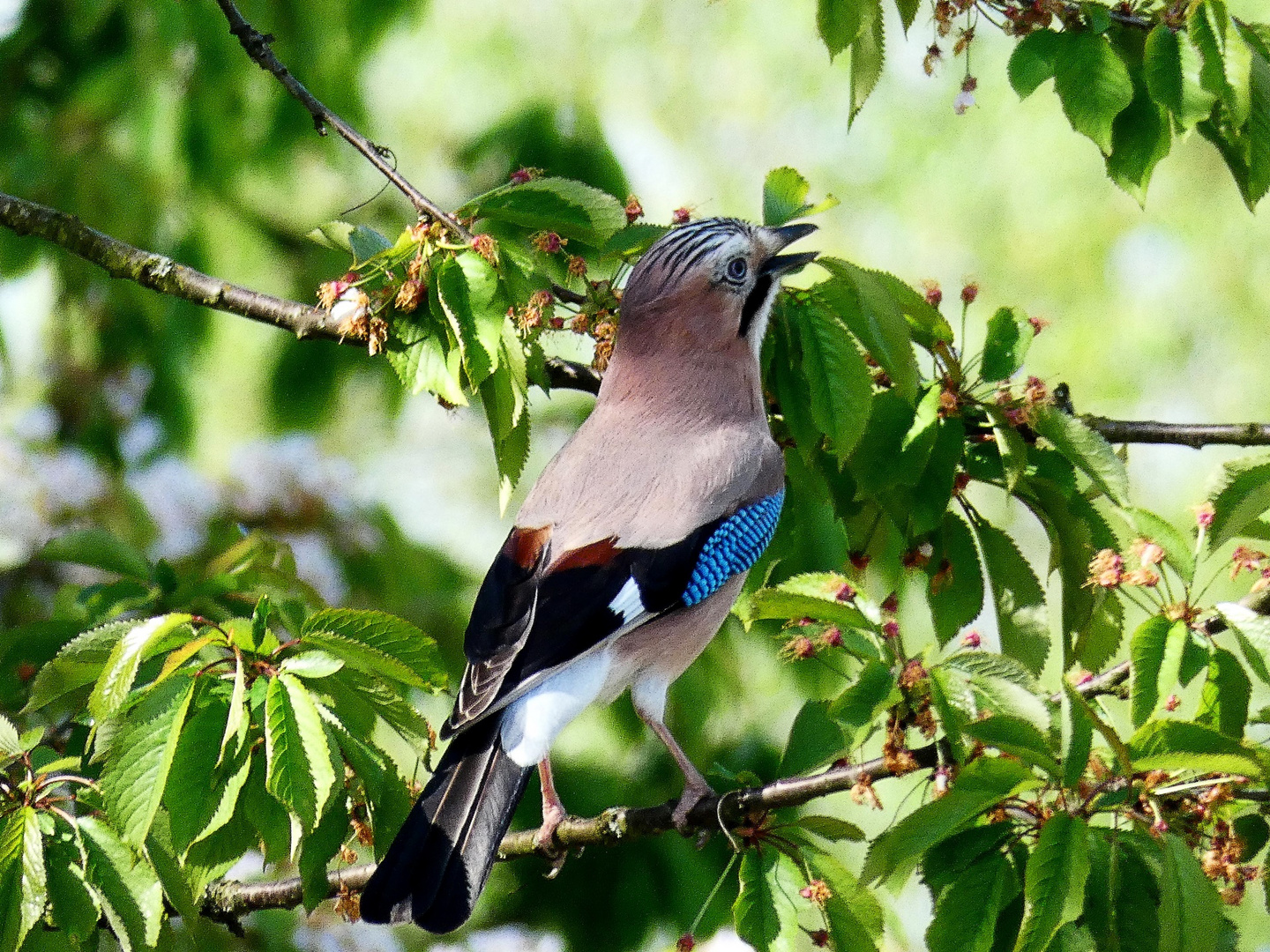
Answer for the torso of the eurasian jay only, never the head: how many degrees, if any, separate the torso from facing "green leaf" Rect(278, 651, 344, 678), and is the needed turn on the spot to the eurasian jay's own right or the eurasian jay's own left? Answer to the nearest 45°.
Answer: approximately 180°

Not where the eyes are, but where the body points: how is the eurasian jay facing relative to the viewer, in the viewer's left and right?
facing away from the viewer and to the right of the viewer

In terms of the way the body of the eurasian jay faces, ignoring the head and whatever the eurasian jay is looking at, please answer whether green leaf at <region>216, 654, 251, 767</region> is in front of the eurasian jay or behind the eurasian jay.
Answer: behind

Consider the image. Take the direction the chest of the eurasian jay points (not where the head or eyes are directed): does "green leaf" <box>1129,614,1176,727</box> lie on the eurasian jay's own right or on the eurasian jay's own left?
on the eurasian jay's own right

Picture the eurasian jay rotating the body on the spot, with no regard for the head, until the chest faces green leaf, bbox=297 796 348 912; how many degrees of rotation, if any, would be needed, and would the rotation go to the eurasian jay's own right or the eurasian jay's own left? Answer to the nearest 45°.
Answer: approximately 180°

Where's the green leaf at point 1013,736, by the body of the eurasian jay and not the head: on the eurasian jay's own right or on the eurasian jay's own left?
on the eurasian jay's own right

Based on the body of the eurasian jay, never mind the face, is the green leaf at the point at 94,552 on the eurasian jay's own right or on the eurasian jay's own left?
on the eurasian jay's own left

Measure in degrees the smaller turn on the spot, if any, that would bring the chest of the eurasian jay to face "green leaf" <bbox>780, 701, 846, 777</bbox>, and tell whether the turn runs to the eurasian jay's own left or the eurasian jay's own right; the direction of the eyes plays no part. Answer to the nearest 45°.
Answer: approximately 90° to the eurasian jay's own right

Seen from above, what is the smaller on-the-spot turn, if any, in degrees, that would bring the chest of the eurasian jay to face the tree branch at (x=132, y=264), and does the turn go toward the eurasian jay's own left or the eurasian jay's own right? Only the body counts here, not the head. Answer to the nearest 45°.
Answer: approximately 135° to the eurasian jay's own left
